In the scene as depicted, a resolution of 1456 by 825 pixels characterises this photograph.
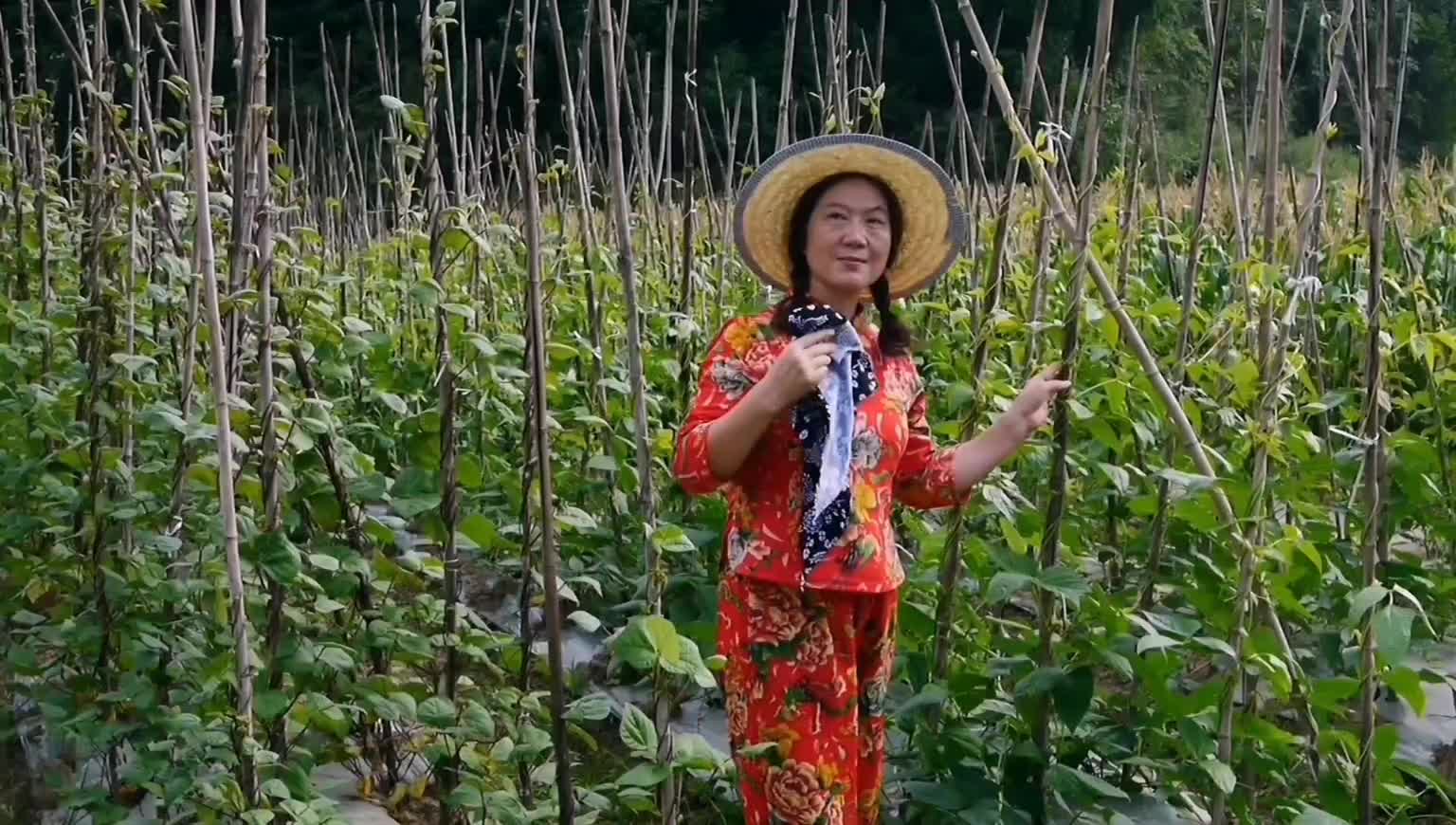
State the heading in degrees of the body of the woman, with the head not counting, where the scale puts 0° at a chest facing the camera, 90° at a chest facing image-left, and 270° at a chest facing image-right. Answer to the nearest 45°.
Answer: approximately 315°

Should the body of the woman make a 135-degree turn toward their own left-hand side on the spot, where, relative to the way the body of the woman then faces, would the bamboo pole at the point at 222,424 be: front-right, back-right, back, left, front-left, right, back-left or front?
left
